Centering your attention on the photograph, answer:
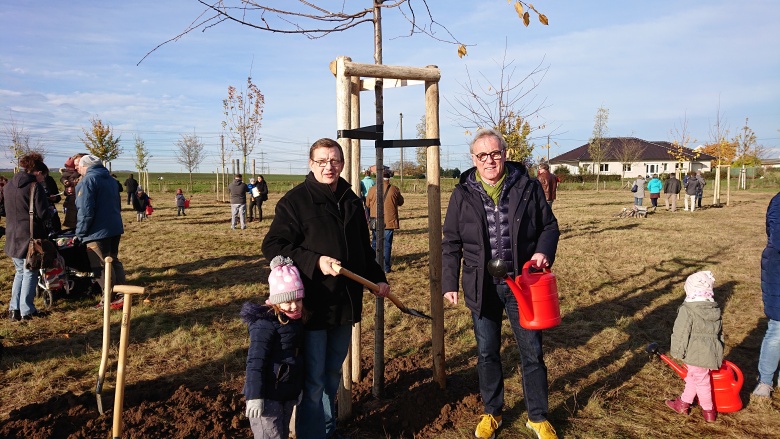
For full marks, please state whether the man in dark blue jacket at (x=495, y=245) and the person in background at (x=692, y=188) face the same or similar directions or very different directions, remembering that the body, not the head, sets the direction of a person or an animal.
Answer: very different directions

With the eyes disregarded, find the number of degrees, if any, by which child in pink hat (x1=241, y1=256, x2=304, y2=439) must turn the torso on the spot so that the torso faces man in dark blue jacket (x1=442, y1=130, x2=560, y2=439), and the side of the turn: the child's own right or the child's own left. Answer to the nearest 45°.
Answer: approximately 45° to the child's own left

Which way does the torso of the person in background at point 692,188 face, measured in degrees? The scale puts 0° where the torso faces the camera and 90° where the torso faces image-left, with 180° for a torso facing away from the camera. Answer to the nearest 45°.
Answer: approximately 180°

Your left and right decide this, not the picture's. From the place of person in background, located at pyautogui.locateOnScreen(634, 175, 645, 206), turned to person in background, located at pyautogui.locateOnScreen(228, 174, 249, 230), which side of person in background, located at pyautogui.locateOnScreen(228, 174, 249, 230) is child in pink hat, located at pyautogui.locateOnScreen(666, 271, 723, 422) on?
left

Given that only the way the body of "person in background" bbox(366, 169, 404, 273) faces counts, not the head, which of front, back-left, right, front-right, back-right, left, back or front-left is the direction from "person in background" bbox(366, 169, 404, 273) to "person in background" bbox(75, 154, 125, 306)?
back-left

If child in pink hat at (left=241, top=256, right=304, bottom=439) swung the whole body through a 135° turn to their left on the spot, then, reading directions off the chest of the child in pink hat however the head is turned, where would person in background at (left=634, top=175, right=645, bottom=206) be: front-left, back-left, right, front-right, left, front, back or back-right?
front-right

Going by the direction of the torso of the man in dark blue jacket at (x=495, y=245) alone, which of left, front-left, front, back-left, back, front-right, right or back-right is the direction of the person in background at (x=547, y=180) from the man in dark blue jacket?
back

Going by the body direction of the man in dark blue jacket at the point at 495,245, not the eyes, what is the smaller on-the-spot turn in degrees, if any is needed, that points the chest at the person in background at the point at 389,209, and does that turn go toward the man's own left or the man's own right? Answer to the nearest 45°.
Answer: approximately 180°

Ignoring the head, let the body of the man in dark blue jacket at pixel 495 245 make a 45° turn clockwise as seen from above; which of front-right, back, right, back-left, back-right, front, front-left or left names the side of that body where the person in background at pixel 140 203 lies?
right

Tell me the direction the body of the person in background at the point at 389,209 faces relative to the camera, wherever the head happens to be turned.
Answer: away from the camera

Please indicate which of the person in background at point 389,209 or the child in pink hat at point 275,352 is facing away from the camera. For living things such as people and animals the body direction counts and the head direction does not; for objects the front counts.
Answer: the person in background

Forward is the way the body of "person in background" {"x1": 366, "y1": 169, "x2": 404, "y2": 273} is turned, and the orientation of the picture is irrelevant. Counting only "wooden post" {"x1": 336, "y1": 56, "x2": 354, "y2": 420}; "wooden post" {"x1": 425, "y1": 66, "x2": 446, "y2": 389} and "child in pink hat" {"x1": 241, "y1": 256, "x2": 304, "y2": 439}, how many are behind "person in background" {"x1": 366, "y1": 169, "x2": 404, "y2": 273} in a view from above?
3
